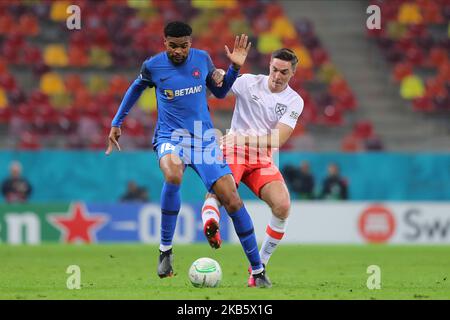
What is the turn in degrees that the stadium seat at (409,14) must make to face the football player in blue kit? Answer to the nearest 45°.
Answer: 0° — it already faces them

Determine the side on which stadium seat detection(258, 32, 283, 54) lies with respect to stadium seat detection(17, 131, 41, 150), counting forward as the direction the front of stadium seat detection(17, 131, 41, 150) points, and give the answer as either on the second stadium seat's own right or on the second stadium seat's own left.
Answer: on the second stadium seat's own left

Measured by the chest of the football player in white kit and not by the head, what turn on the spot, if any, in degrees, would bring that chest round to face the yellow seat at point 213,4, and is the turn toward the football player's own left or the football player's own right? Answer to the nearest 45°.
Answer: approximately 180°

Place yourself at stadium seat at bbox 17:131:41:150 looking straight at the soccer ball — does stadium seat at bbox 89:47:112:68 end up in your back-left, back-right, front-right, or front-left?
back-left

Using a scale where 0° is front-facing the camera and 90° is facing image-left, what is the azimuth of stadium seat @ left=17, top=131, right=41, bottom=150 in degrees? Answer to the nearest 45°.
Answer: approximately 0°

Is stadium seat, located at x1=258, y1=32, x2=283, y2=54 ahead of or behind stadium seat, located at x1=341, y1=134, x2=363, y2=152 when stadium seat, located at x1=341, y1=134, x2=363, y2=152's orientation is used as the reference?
behind

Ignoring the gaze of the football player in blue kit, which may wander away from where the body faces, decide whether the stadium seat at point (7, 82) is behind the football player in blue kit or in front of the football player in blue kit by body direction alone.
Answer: behind

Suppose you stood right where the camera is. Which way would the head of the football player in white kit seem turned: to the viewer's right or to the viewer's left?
to the viewer's left

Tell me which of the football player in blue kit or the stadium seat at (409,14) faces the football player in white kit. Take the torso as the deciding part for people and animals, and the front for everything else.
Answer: the stadium seat

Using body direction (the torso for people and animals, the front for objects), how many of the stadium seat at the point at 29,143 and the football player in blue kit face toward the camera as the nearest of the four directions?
2

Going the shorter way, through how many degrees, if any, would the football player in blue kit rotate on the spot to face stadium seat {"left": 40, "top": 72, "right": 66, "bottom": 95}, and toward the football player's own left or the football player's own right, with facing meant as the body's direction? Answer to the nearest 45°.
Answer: approximately 180°

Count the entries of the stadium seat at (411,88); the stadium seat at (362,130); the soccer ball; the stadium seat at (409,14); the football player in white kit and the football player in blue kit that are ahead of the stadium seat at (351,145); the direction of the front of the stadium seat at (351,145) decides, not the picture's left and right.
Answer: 3

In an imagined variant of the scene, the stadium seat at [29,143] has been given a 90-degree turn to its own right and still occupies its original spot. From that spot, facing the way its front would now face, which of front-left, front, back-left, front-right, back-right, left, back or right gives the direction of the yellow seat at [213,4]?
back-right
